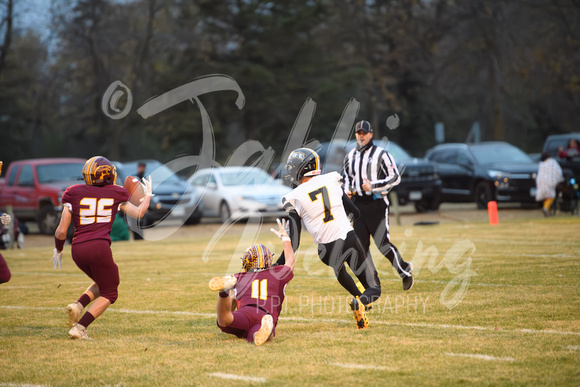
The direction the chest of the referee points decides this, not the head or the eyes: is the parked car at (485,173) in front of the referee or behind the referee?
behind

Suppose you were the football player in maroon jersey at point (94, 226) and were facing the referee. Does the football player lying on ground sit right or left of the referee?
right

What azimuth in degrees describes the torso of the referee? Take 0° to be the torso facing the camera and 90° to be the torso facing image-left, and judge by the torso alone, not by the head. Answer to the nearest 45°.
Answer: approximately 45°

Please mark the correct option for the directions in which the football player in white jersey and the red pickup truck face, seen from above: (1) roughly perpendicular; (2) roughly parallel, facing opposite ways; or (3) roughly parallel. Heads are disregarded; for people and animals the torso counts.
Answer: roughly parallel, facing opposite ways

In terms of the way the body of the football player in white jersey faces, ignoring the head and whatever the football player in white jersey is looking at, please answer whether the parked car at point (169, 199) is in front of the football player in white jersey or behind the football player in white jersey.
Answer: in front

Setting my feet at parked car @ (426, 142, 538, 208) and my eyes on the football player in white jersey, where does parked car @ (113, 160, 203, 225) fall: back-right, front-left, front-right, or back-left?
front-right

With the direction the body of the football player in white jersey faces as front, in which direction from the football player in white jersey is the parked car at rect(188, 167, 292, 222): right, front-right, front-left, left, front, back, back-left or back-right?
front-right

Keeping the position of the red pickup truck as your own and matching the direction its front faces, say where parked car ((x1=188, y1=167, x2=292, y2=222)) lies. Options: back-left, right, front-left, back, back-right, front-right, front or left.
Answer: front-left

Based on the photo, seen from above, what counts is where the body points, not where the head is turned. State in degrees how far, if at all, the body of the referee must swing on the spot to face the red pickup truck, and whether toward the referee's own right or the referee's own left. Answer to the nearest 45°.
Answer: approximately 90° to the referee's own right

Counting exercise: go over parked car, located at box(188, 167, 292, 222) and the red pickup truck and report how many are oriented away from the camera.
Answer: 0
